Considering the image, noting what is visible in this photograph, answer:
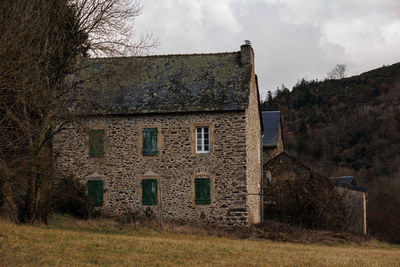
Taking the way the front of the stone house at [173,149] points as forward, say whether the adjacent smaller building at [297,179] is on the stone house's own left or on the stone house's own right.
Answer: on the stone house's own left

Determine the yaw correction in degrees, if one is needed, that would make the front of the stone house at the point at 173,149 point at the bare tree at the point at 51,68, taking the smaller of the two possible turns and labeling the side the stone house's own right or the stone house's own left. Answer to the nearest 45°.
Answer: approximately 45° to the stone house's own right

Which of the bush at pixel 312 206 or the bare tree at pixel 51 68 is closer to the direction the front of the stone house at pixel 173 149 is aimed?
the bare tree

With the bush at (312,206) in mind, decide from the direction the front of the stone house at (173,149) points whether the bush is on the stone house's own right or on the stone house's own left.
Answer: on the stone house's own left

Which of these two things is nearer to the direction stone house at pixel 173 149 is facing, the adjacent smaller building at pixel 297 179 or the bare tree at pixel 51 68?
the bare tree

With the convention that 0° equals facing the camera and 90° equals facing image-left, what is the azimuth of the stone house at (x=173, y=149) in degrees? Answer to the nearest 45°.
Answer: approximately 0°

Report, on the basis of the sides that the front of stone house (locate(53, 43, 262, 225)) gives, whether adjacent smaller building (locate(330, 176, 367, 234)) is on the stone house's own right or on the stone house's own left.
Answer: on the stone house's own left
